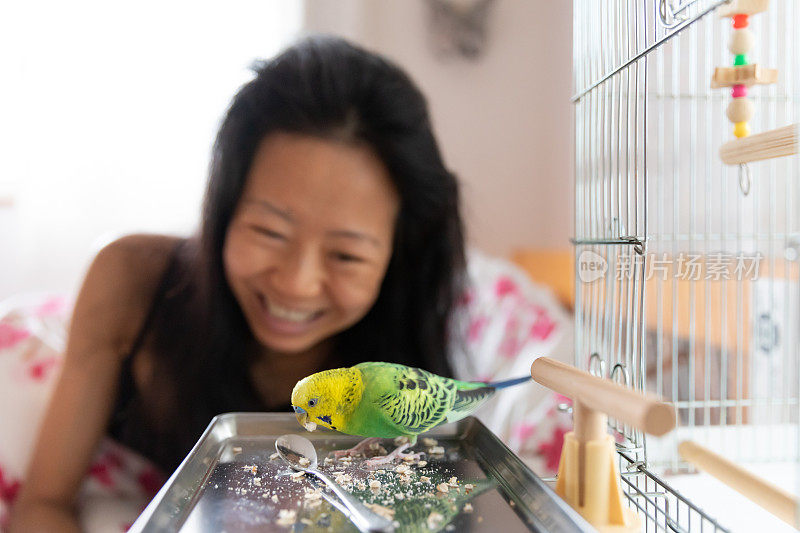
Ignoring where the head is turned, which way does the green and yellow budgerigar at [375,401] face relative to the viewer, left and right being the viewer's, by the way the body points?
facing to the left of the viewer

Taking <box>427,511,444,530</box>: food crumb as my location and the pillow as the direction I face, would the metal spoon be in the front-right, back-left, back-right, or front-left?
front-left

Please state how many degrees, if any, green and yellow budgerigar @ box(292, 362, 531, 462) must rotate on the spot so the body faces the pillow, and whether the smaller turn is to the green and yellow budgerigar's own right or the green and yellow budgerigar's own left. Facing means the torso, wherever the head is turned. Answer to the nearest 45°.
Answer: approximately 90° to the green and yellow budgerigar's own right
